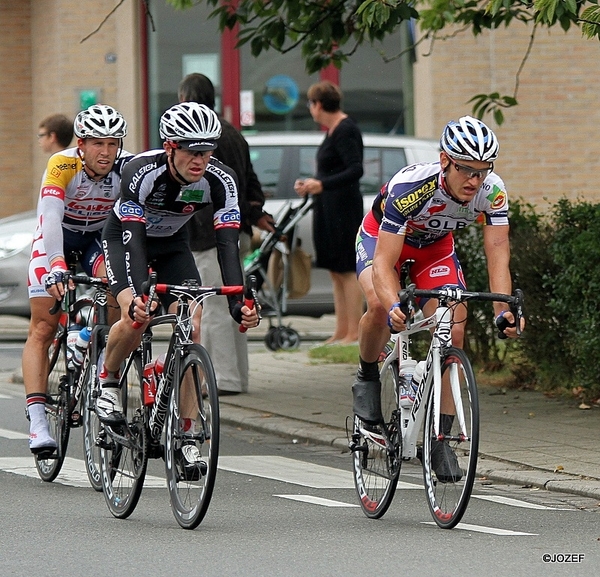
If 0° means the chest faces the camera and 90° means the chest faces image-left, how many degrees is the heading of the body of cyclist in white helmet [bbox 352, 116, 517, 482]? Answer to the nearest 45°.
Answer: approximately 315°

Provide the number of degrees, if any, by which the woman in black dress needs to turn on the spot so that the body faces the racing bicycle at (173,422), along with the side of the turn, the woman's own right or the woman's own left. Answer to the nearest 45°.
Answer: approximately 90° to the woman's own left

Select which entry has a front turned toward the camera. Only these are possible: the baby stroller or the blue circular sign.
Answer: the blue circular sign

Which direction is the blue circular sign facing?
toward the camera

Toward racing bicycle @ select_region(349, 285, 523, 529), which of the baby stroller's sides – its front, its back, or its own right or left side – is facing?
left

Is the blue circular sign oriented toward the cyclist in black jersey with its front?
yes

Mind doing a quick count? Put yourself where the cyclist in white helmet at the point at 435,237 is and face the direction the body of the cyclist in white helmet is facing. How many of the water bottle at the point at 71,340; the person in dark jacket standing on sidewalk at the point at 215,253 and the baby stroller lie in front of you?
0

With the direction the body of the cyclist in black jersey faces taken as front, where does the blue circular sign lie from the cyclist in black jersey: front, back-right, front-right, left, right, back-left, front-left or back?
back-left

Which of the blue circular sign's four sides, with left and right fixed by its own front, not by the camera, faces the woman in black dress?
front

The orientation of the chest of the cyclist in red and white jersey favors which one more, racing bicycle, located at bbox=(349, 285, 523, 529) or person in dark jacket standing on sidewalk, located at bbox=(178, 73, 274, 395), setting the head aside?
the racing bicycle

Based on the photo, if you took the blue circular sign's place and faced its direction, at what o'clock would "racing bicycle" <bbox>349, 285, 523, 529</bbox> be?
The racing bicycle is roughly at 12 o'clock from the blue circular sign.

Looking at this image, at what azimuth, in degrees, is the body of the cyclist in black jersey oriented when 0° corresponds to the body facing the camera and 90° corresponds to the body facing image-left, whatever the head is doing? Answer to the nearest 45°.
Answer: approximately 315°

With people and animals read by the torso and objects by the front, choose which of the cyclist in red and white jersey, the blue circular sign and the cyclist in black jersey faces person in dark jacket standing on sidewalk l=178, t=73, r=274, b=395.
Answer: the blue circular sign

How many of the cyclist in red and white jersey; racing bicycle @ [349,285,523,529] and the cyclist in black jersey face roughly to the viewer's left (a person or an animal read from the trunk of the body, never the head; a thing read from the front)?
0

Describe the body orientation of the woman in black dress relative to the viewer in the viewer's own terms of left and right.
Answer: facing to the left of the viewer

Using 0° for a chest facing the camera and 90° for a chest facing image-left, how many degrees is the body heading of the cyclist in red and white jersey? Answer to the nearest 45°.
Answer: approximately 315°

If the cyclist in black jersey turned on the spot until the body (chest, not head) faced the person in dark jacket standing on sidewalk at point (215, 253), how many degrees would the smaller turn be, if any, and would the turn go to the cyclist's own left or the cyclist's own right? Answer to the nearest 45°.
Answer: approximately 135° to the cyclist's own left

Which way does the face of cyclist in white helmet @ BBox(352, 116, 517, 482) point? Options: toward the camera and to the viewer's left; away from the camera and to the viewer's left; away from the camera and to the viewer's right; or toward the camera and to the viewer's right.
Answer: toward the camera and to the viewer's right
